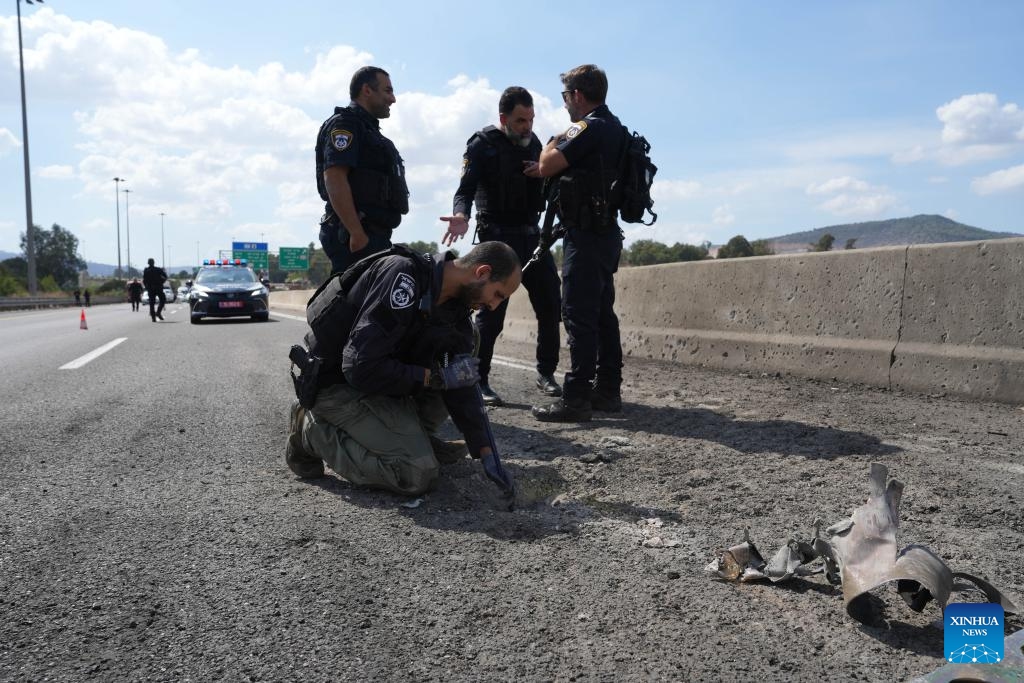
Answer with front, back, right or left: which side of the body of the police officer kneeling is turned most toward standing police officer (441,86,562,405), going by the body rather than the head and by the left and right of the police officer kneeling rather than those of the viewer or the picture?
left

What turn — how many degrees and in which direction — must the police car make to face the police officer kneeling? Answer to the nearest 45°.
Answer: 0° — it already faces them

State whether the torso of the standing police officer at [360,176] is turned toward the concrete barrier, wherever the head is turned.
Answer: yes

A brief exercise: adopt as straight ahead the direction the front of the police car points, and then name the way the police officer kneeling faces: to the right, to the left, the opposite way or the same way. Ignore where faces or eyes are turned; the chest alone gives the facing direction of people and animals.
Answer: to the left

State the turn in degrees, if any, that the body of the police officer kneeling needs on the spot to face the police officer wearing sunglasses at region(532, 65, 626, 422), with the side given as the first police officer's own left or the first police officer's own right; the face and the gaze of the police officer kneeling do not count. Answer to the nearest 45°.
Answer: approximately 45° to the first police officer's own left

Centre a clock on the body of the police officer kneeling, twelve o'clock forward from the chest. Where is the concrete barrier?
The concrete barrier is roughly at 11 o'clock from the police officer kneeling.

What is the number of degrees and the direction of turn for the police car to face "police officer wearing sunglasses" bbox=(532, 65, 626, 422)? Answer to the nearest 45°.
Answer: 0° — it already faces them

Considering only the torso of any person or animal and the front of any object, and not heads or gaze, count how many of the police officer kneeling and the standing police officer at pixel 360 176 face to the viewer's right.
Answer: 2

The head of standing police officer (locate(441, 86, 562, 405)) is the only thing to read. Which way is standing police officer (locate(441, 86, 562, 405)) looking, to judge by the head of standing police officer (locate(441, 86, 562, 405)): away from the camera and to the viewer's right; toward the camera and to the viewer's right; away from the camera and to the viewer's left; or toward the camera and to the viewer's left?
toward the camera and to the viewer's right

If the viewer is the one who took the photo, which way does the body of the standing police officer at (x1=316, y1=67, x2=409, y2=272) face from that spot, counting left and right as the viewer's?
facing to the right of the viewer

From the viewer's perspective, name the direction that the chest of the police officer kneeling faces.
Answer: to the viewer's right

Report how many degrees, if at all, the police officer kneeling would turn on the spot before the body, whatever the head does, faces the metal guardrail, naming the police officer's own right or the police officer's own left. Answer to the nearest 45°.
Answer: approximately 135° to the police officer's own left

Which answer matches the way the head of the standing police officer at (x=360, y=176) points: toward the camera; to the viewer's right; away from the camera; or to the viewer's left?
to the viewer's right

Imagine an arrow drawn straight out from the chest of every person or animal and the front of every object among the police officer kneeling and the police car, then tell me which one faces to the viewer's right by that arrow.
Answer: the police officer kneeling

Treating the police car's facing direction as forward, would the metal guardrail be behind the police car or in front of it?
behind
